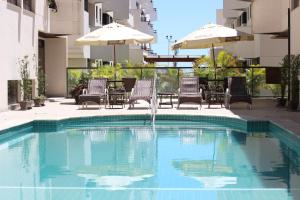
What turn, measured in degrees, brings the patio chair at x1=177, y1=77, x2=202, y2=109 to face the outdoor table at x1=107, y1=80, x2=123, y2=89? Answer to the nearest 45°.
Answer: approximately 135° to its right

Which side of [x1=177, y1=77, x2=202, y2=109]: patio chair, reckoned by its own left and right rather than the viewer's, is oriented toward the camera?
front

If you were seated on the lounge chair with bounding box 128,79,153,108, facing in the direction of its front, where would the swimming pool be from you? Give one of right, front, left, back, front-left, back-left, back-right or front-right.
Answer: front

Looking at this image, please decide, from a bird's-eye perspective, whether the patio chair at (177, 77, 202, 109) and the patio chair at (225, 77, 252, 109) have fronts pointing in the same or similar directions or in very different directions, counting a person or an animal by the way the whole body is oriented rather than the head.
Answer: same or similar directions

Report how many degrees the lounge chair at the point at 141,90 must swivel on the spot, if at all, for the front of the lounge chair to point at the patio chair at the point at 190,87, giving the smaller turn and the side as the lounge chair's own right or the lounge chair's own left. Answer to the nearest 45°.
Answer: approximately 90° to the lounge chair's own left

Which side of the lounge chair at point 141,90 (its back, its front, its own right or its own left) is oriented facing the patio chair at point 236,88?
left

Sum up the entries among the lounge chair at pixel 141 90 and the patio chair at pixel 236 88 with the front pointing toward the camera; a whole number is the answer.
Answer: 2

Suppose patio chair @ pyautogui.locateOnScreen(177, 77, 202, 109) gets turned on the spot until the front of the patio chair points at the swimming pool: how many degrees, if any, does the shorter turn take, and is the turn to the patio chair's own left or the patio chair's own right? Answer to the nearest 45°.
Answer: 0° — it already faces it

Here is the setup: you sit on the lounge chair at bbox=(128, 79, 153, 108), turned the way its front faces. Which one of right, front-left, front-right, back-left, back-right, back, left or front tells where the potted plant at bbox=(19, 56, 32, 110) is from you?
right

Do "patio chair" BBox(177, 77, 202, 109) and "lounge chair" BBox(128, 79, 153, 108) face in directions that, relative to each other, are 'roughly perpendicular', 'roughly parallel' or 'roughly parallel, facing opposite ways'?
roughly parallel

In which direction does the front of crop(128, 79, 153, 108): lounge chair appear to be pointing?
toward the camera

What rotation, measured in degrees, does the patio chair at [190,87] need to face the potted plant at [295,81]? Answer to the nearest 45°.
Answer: approximately 90° to its left

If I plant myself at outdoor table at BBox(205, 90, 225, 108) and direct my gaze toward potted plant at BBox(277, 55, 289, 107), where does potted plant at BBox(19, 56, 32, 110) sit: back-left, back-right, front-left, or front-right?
back-right

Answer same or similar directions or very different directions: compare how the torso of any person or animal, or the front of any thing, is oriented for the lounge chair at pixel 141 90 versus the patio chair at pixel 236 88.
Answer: same or similar directions
